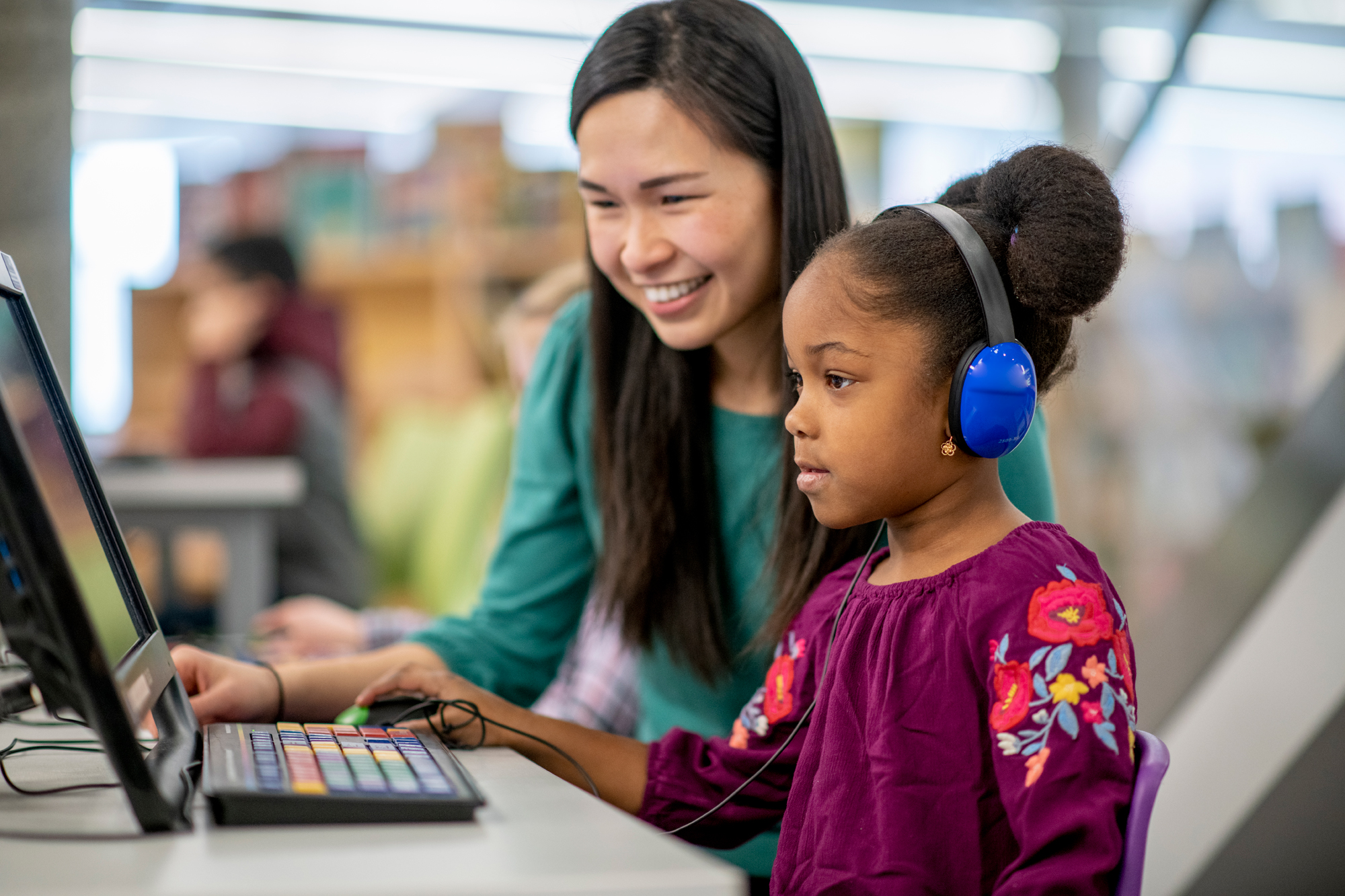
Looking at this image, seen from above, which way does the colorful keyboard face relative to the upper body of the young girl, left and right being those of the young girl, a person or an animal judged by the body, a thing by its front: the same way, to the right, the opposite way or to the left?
the opposite way

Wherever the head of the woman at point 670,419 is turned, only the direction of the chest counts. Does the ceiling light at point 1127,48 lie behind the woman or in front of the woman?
behind

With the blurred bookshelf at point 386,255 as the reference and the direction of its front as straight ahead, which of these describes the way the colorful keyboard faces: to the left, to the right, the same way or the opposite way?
to the left

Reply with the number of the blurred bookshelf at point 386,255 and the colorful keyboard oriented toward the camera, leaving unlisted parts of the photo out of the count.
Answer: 1

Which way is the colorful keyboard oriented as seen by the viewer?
to the viewer's right

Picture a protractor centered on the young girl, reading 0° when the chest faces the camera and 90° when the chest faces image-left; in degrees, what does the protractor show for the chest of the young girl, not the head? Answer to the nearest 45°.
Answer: approximately 45°
